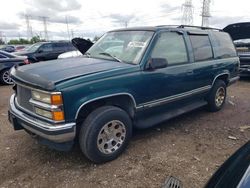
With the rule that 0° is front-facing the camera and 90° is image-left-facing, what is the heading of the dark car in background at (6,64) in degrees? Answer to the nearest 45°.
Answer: approximately 90°

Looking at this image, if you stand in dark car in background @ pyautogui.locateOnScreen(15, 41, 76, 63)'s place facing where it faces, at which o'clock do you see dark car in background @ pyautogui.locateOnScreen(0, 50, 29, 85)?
dark car in background @ pyautogui.locateOnScreen(0, 50, 29, 85) is roughly at 11 o'clock from dark car in background @ pyautogui.locateOnScreen(15, 41, 76, 63).

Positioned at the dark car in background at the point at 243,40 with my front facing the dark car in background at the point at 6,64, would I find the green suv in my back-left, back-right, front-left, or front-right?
front-left

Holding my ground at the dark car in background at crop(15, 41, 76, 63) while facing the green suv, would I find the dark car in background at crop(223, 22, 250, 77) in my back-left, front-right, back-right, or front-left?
front-left

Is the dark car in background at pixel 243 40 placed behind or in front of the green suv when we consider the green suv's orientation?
behind

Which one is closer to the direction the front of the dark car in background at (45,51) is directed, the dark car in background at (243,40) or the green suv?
the green suv

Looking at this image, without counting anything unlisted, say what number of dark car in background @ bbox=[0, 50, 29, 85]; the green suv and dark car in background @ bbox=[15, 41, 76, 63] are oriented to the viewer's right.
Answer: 0

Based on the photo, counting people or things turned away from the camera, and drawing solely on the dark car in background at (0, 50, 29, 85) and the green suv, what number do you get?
0

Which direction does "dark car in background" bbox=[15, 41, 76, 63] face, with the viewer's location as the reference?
facing the viewer and to the left of the viewer

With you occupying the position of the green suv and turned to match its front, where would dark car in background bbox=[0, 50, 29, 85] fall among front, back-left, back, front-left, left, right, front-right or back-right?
right

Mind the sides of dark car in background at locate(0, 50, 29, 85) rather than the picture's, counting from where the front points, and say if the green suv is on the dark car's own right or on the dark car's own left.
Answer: on the dark car's own left
